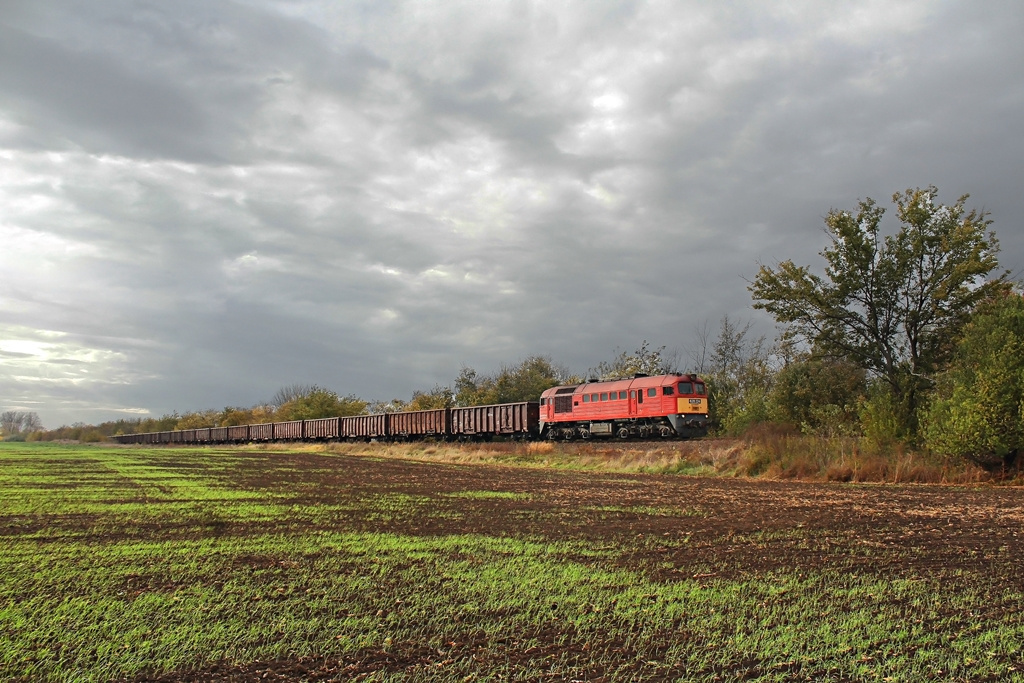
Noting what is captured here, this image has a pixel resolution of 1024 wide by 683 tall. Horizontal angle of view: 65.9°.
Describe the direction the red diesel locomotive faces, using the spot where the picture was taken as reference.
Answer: facing the viewer and to the right of the viewer
